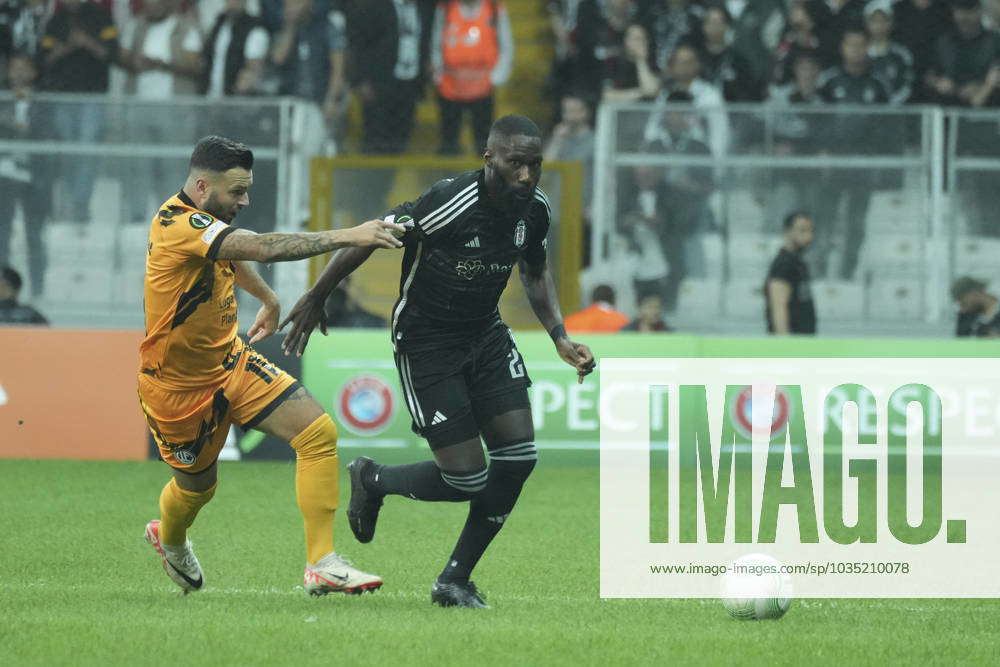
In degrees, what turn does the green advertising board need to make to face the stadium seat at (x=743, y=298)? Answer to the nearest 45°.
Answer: approximately 135° to its left

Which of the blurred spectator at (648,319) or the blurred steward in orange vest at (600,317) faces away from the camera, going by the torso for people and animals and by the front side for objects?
the blurred steward in orange vest at (600,317)

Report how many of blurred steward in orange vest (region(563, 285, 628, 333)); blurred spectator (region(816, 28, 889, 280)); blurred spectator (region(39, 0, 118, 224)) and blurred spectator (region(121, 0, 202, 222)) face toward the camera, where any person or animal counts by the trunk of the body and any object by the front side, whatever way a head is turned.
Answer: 3

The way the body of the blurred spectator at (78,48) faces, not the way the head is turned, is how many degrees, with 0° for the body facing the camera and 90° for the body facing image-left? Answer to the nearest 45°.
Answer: approximately 0°

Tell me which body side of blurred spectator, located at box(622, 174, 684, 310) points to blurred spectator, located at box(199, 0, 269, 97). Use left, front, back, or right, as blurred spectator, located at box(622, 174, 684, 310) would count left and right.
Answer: right

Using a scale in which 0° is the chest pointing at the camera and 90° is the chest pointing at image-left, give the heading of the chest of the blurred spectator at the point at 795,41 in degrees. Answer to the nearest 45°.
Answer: approximately 0°

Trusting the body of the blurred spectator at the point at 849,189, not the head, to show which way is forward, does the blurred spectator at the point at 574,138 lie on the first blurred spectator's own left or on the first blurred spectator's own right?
on the first blurred spectator's own right

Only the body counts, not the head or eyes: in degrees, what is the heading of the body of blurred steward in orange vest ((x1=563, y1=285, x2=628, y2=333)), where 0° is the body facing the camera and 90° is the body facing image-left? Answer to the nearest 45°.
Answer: approximately 180°

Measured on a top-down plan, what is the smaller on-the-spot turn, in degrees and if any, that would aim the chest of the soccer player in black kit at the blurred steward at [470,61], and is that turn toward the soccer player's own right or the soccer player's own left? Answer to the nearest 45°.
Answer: approximately 135° to the soccer player's own left

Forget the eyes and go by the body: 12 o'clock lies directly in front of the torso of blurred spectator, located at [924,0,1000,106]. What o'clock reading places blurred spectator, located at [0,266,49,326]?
blurred spectator, located at [0,266,49,326] is roughly at 2 o'clock from blurred spectator, located at [924,0,1000,106].

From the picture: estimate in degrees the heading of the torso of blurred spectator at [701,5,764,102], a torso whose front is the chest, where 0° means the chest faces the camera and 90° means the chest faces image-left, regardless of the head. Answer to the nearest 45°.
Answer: approximately 45°

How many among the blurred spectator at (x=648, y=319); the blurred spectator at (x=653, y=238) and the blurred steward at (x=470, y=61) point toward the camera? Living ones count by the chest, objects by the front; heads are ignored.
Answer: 3

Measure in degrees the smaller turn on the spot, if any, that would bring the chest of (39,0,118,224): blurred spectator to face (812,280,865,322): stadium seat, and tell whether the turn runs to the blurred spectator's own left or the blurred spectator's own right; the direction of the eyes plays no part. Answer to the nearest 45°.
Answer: approximately 45° to the blurred spectator's own left
